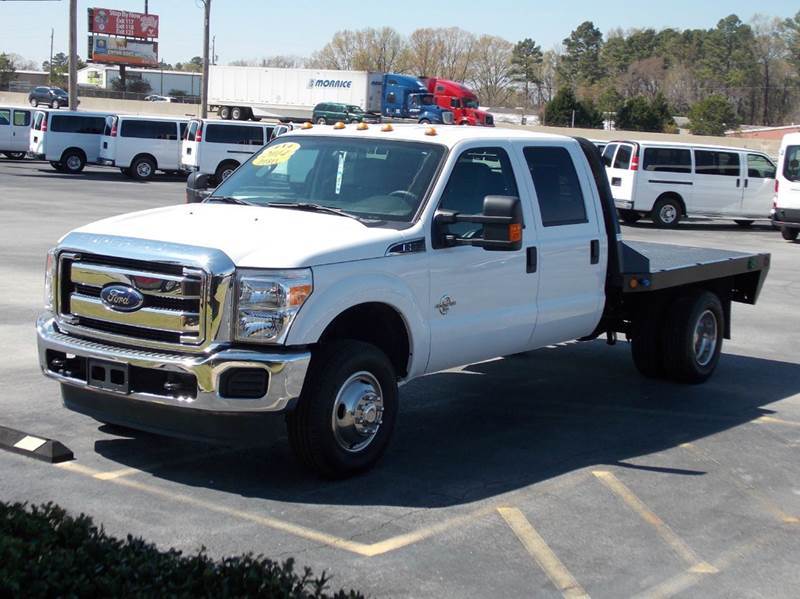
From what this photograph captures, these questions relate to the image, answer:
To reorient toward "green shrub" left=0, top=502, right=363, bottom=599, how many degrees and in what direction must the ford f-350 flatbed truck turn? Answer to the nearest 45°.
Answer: approximately 45° to its left

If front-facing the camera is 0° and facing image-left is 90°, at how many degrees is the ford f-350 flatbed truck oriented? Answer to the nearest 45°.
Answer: approximately 45°

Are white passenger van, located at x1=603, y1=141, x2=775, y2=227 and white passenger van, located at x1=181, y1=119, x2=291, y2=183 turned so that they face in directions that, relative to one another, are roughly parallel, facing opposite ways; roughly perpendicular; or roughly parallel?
roughly parallel

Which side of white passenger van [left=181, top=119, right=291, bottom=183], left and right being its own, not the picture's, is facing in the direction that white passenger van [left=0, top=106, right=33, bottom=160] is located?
left

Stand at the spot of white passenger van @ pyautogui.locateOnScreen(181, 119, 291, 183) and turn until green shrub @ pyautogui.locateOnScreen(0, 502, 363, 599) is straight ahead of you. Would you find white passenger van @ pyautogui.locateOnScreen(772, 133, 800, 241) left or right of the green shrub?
left

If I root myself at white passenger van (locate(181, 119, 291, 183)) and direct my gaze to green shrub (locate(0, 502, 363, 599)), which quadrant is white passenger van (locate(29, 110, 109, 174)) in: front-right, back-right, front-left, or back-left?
back-right

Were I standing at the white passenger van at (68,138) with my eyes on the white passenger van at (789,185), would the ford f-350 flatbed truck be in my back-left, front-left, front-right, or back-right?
front-right

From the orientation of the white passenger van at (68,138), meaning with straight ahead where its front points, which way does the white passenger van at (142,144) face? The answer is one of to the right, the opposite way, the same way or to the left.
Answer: the same way

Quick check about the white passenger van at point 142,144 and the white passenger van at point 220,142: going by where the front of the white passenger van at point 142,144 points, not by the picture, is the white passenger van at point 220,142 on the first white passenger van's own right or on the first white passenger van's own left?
on the first white passenger van's own right

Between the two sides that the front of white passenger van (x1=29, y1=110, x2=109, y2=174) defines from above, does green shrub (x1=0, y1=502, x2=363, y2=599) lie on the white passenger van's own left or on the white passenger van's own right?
on the white passenger van's own right

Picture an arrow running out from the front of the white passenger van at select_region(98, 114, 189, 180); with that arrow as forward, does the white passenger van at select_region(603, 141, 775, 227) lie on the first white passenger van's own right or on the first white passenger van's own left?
on the first white passenger van's own right

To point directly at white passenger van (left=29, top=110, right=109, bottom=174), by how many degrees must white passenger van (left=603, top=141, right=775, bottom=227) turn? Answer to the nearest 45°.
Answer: approximately 135° to its left

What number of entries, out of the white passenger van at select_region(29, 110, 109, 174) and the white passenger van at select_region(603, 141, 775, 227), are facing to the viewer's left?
0

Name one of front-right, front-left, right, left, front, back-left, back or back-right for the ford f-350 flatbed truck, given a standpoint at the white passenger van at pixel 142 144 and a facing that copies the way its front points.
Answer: back-right

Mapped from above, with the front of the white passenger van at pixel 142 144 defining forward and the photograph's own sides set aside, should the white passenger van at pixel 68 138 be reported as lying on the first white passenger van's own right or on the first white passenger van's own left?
on the first white passenger van's own left

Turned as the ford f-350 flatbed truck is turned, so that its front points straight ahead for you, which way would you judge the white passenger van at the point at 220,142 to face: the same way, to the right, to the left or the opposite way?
the opposite way

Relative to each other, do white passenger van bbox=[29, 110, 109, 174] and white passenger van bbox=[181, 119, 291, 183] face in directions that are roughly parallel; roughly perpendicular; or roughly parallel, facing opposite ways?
roughly parallel

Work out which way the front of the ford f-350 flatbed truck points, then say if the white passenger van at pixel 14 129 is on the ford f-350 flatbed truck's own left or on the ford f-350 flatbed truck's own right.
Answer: on the ford f-350 flatbed truck's own right

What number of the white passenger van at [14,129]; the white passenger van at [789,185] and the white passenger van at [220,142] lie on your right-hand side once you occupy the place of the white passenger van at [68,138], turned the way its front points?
2
